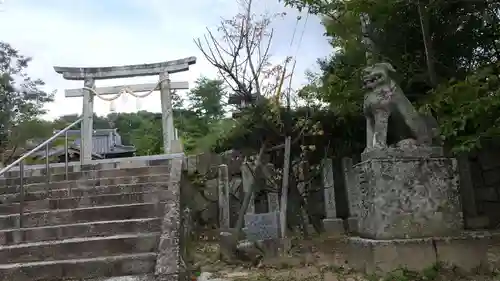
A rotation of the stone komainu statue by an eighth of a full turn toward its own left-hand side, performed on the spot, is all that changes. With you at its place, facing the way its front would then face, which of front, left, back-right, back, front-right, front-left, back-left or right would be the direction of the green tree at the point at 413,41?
back

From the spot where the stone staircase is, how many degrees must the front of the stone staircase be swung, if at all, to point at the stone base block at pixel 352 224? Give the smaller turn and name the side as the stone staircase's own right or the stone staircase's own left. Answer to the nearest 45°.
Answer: approximately 135° to the stone staircase's own left

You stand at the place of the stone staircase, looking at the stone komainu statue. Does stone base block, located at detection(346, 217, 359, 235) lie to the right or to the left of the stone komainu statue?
left

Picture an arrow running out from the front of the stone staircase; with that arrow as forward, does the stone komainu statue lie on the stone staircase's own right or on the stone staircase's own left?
on the stone staircase's own left

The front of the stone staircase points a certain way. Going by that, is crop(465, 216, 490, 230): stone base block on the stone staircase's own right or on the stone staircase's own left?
on the stone staircase's own left

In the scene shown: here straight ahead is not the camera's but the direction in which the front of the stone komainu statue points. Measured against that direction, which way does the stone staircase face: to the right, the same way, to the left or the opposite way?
to the left

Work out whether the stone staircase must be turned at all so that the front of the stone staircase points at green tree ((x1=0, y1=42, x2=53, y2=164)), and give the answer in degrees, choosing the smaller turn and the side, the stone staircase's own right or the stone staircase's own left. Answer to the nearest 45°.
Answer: approximately 180°

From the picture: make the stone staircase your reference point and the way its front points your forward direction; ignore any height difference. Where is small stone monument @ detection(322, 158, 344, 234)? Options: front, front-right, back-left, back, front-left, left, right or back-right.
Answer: back-left

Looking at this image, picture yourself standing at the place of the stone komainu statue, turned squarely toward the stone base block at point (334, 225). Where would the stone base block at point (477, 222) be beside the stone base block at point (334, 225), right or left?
right

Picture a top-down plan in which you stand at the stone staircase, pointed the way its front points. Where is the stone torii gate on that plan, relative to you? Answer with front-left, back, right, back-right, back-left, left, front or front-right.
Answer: back

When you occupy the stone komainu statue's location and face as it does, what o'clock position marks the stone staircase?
The stone staircase is roughly at 1 o'clock from the stone komainu statue.

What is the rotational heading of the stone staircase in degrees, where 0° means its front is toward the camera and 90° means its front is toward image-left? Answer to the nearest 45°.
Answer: approximately 0°
